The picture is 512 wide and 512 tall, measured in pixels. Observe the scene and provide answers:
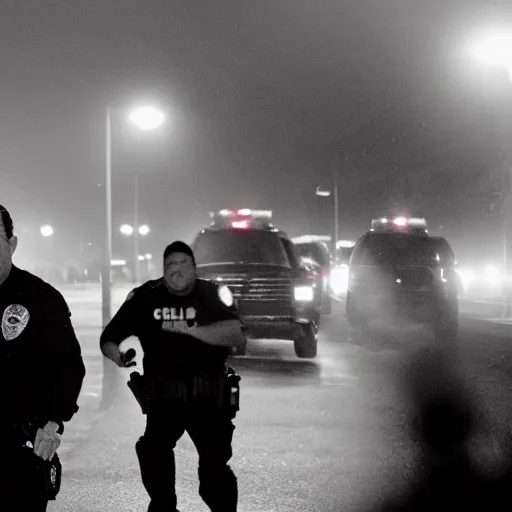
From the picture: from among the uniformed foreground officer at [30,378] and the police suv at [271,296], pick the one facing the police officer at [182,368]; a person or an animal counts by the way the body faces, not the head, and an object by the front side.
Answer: the police suv

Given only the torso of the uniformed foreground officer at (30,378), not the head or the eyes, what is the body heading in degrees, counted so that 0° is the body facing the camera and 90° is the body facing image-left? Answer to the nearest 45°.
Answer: approximately 0°

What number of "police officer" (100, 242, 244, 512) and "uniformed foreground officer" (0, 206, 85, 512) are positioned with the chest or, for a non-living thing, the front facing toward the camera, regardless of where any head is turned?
2

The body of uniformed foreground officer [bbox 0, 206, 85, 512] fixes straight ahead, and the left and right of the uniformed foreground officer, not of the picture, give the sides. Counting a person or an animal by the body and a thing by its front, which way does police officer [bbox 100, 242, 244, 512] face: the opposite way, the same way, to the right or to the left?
the same way

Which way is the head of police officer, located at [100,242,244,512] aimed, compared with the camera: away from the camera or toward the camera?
toward the camera

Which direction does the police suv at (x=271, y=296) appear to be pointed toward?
toward the camera

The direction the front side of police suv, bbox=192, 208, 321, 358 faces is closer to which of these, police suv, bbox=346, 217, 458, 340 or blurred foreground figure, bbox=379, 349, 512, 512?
the blurred foreground figure

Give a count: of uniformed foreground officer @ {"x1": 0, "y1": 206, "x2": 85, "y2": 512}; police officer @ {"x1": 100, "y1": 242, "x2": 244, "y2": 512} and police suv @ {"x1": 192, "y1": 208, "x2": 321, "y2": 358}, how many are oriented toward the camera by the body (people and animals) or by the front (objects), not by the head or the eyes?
3

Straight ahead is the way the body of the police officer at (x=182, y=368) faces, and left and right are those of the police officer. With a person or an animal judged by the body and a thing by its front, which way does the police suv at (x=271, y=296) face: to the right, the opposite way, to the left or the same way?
the same way

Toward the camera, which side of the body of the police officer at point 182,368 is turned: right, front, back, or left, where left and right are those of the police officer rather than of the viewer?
front

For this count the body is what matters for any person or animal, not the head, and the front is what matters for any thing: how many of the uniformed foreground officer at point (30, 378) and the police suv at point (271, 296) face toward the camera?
2

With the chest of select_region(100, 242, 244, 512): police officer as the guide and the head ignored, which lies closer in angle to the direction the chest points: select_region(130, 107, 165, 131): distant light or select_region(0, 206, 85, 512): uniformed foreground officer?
the uniformed foreground officer

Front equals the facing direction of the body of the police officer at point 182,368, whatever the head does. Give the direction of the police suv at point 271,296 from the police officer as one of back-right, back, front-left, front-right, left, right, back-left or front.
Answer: back
